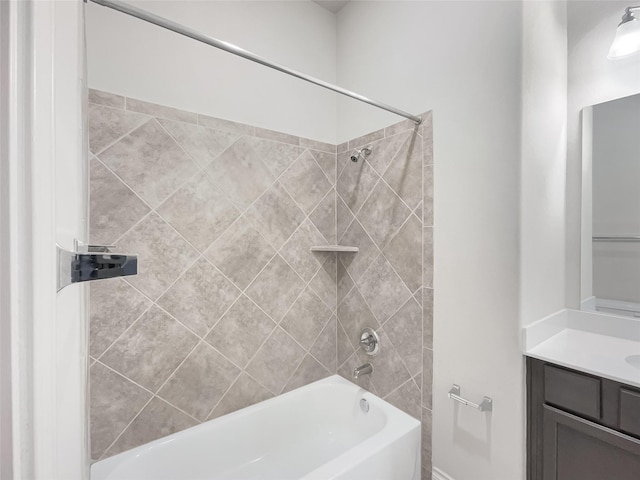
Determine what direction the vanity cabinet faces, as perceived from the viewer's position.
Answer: facing the viewer and to the left of the viewer

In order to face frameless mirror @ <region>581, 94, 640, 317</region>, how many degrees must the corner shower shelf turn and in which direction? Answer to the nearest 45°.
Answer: approximately 90° to its left

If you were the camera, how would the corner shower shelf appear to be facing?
facing the viewer

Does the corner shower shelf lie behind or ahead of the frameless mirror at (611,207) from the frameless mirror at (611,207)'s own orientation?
ahead

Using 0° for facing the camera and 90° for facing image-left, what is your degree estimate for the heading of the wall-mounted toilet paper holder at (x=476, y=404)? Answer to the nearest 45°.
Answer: approximately 45°

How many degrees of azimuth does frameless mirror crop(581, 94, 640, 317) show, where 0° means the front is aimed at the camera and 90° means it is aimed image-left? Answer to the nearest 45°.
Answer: approximately 45°

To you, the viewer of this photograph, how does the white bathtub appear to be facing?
facing the viewer and to the right of the viewer

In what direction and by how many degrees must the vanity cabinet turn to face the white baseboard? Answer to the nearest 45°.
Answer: approximately 45° to its right
